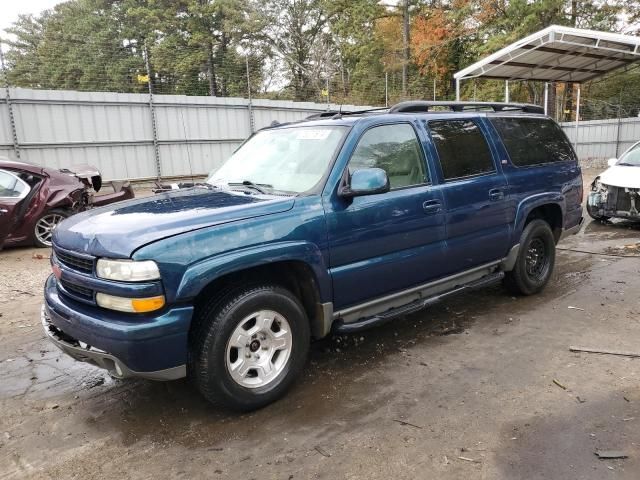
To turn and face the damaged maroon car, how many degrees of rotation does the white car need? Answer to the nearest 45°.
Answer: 0° — it already faces it

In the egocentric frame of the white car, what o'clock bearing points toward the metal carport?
The metal carport is roughly at 4 o'clock from the white car.

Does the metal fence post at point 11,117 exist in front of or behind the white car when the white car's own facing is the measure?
in front

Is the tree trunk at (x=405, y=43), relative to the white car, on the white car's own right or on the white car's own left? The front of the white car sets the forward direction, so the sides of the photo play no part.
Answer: on the white car's own right

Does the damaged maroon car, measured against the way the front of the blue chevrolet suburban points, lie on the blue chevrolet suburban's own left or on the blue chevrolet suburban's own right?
on the blue chevrolet suburban's own right

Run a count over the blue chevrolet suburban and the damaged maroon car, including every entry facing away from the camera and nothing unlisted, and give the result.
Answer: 0

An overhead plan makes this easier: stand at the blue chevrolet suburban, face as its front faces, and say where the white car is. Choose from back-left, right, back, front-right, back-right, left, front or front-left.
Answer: back

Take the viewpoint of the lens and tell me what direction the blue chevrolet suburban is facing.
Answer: facing the viewer and to the left of the viewer
